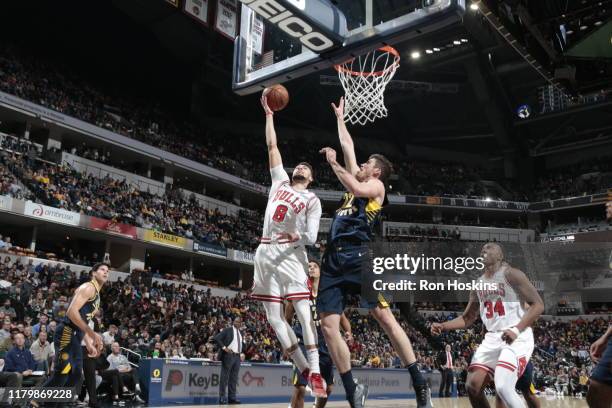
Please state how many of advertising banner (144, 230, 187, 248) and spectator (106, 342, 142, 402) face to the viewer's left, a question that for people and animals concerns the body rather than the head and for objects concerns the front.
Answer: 0

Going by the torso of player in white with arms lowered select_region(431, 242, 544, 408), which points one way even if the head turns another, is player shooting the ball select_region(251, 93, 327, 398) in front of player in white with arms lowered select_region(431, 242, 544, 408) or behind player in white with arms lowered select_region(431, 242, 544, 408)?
in front

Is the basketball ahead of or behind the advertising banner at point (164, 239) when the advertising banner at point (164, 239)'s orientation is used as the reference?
ahead

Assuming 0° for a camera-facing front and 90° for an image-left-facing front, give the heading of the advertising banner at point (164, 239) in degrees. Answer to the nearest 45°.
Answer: approximately 315°

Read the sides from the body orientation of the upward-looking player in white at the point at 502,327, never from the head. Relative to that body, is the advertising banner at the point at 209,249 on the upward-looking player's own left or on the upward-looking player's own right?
on the upward-looking player's own right

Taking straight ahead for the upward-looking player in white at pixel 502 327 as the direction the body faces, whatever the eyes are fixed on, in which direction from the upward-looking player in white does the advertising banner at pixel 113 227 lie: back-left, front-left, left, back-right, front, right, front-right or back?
right

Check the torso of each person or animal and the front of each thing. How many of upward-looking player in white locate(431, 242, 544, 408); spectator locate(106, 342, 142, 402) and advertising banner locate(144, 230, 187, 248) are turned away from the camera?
0

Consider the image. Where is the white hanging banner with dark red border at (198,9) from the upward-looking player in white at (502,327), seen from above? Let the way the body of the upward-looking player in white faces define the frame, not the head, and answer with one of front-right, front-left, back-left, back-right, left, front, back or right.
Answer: right

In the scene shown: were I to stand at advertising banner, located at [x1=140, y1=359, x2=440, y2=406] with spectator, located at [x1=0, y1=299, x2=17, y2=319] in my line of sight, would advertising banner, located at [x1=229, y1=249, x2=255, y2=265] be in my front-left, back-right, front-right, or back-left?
front-right
